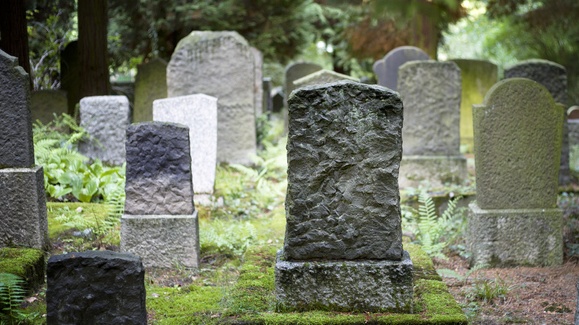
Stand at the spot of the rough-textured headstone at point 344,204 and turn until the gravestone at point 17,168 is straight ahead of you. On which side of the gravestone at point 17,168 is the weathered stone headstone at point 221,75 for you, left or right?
right

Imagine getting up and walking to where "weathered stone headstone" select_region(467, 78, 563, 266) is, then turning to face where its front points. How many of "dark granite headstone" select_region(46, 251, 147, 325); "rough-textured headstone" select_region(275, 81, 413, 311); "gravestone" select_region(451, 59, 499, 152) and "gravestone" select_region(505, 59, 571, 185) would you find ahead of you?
2
